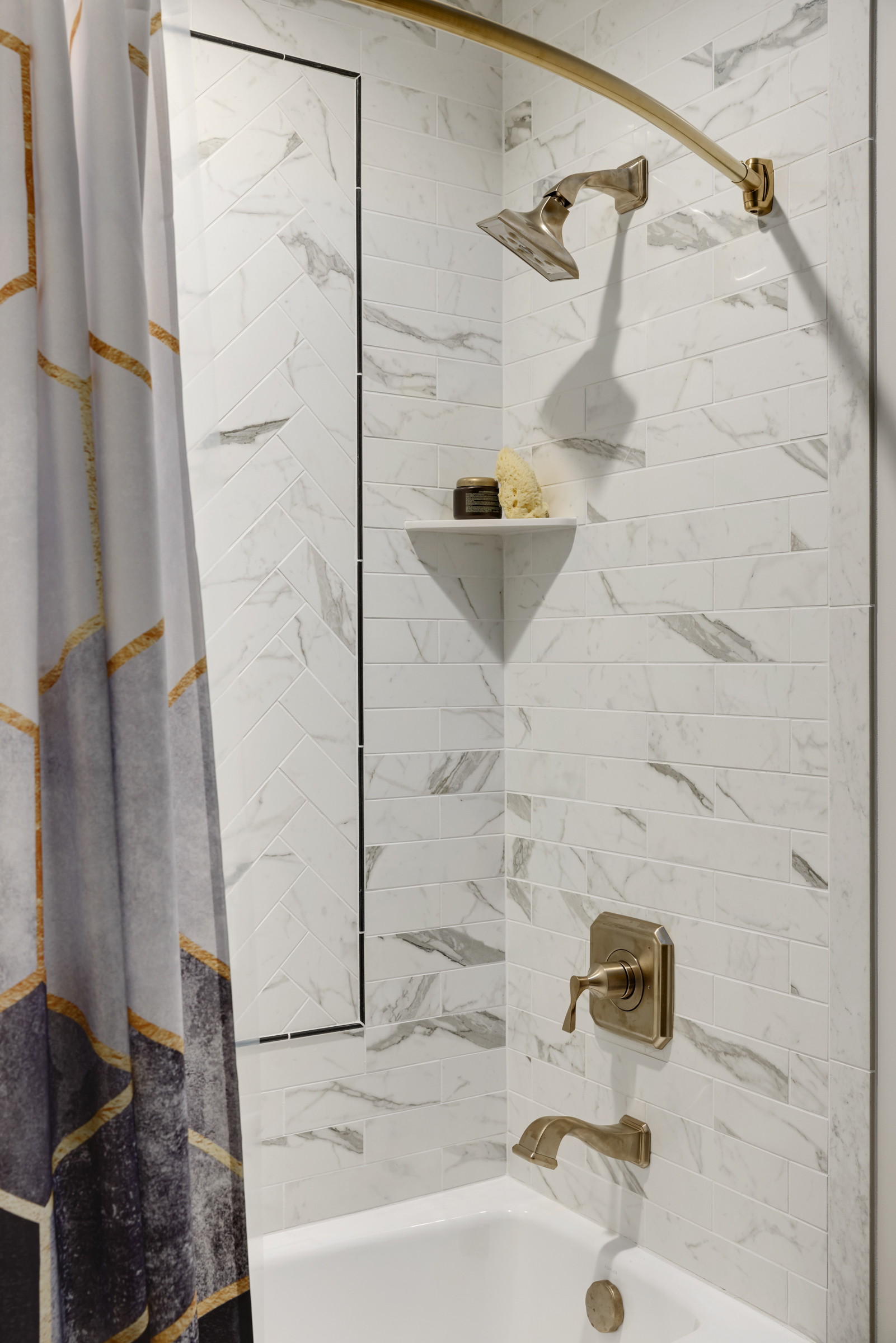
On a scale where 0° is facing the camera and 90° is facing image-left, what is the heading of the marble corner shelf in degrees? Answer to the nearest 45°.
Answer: approximately 0°

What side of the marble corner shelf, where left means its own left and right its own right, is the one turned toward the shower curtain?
front

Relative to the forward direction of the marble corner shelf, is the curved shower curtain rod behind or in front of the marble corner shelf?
in front
